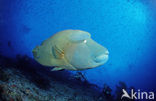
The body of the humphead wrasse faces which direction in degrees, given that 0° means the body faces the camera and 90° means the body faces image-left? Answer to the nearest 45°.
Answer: approximately 315°
